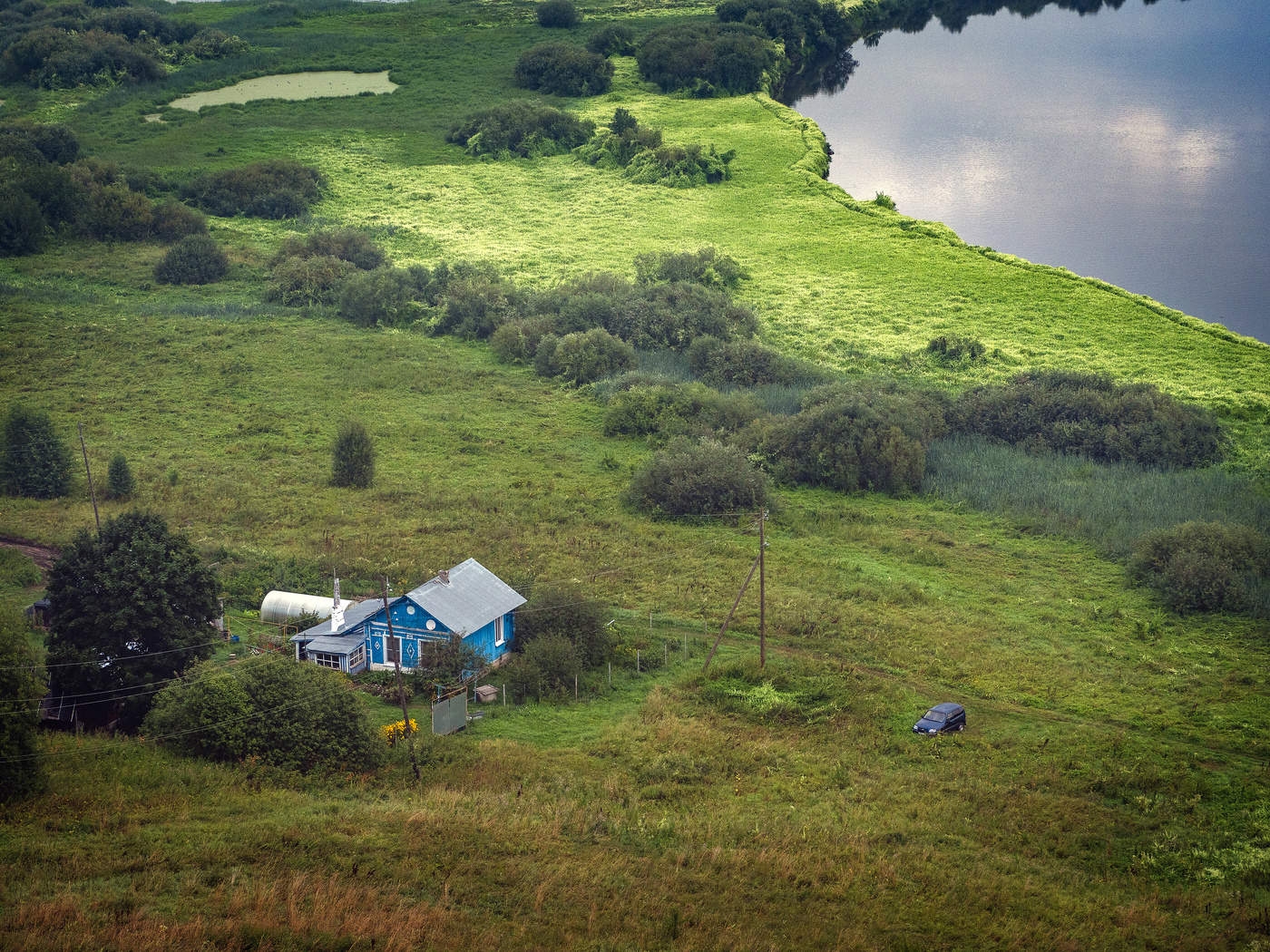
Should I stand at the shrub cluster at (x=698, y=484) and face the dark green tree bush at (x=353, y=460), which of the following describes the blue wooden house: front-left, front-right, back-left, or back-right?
front-left

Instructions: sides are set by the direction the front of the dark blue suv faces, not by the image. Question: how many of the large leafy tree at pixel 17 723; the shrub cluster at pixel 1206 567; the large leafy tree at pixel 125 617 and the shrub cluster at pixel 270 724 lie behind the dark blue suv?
1

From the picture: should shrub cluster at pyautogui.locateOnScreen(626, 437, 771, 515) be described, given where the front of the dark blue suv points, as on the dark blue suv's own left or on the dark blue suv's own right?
on the dark blue suv's own right

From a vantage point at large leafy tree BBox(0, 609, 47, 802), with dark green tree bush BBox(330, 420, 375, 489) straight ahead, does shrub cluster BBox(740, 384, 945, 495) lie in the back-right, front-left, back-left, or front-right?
front-right

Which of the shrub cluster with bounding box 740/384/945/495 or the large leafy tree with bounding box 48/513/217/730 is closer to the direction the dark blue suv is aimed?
the large leafy tree

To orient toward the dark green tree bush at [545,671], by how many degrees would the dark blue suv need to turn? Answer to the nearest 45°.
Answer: approximately 45° to its right

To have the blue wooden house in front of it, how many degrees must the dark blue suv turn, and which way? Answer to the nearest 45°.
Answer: approximately 45° to its right

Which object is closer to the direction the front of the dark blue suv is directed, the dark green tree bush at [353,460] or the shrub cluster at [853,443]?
the dark green tree bush

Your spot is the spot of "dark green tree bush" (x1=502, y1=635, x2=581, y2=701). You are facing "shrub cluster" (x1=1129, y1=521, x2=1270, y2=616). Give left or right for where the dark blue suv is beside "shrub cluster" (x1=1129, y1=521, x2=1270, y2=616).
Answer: right

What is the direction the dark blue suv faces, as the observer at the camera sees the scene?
facing the viewer and to the left of the viewer

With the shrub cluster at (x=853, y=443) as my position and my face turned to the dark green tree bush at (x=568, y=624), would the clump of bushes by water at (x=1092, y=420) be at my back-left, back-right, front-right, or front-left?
back-left

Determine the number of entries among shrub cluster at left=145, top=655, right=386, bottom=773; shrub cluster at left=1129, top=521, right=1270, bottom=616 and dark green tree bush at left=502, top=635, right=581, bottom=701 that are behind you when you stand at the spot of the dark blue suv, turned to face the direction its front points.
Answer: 1

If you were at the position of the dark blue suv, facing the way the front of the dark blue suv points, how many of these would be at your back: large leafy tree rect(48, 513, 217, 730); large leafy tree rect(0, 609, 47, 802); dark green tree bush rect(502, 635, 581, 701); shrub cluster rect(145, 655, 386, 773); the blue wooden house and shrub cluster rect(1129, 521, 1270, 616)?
1

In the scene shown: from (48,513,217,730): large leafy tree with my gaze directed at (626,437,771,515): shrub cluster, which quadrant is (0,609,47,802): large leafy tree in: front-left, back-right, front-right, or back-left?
back-right

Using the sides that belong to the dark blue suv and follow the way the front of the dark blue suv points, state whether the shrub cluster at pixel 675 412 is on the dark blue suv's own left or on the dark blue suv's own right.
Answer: on the dark blue suv's own right

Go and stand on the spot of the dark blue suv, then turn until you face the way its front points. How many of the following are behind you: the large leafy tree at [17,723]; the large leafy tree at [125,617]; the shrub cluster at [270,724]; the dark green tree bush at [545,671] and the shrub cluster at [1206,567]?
1
